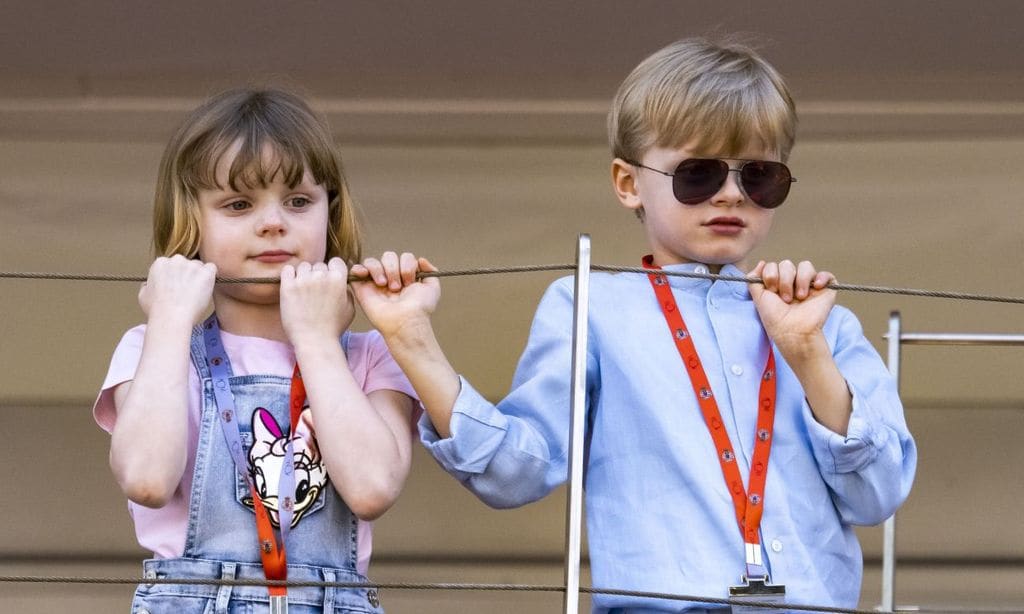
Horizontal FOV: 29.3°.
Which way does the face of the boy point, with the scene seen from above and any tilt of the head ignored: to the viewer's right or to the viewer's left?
to the viewer's right

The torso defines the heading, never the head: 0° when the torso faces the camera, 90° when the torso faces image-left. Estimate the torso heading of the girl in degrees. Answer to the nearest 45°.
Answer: approximately 0°

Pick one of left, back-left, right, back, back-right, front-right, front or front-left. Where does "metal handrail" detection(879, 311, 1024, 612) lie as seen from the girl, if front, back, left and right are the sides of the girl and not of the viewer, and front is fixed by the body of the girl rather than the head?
back-left
